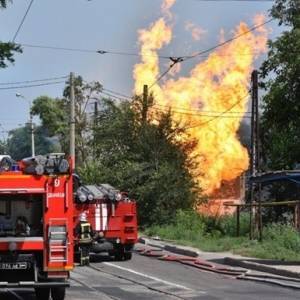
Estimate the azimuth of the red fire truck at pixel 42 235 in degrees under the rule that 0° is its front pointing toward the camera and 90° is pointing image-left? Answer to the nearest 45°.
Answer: approximately 180°

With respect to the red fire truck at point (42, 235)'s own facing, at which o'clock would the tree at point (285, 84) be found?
The tree is roughly at 1 o'clock from the red fire truck.

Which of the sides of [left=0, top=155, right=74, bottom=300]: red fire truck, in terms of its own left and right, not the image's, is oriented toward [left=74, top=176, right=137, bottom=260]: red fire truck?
front

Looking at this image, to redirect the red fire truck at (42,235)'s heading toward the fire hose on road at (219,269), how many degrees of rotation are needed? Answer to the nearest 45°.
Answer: approximately 45° to its right

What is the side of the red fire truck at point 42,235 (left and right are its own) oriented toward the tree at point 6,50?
front
